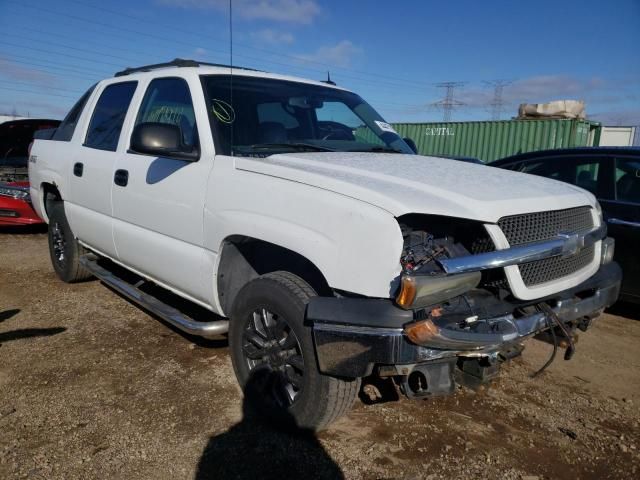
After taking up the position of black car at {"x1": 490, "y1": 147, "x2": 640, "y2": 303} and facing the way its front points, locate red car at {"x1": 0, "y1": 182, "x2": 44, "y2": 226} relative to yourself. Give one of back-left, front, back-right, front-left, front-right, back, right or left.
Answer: back

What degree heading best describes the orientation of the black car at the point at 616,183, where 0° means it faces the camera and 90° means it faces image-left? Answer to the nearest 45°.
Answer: approximately 270°

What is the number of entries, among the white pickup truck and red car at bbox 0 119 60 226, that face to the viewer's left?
0

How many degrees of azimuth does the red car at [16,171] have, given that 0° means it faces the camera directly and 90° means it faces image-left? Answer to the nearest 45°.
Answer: approximately 315°

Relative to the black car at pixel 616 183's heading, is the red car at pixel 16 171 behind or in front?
behind

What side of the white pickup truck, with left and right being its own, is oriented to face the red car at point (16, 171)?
back

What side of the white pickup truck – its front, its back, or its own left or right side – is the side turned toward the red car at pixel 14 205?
back

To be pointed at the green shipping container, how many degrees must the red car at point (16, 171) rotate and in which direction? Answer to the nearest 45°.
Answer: approximately 45° to its left

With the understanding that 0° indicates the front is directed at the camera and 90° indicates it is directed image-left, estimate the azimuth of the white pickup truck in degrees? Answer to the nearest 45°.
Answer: approximately 315°

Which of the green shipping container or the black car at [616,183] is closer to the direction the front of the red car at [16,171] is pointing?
the black car

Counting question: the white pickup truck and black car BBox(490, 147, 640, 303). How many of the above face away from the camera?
0
